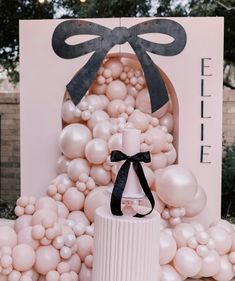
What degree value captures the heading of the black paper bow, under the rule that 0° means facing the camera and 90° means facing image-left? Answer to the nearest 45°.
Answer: approximately 0°
